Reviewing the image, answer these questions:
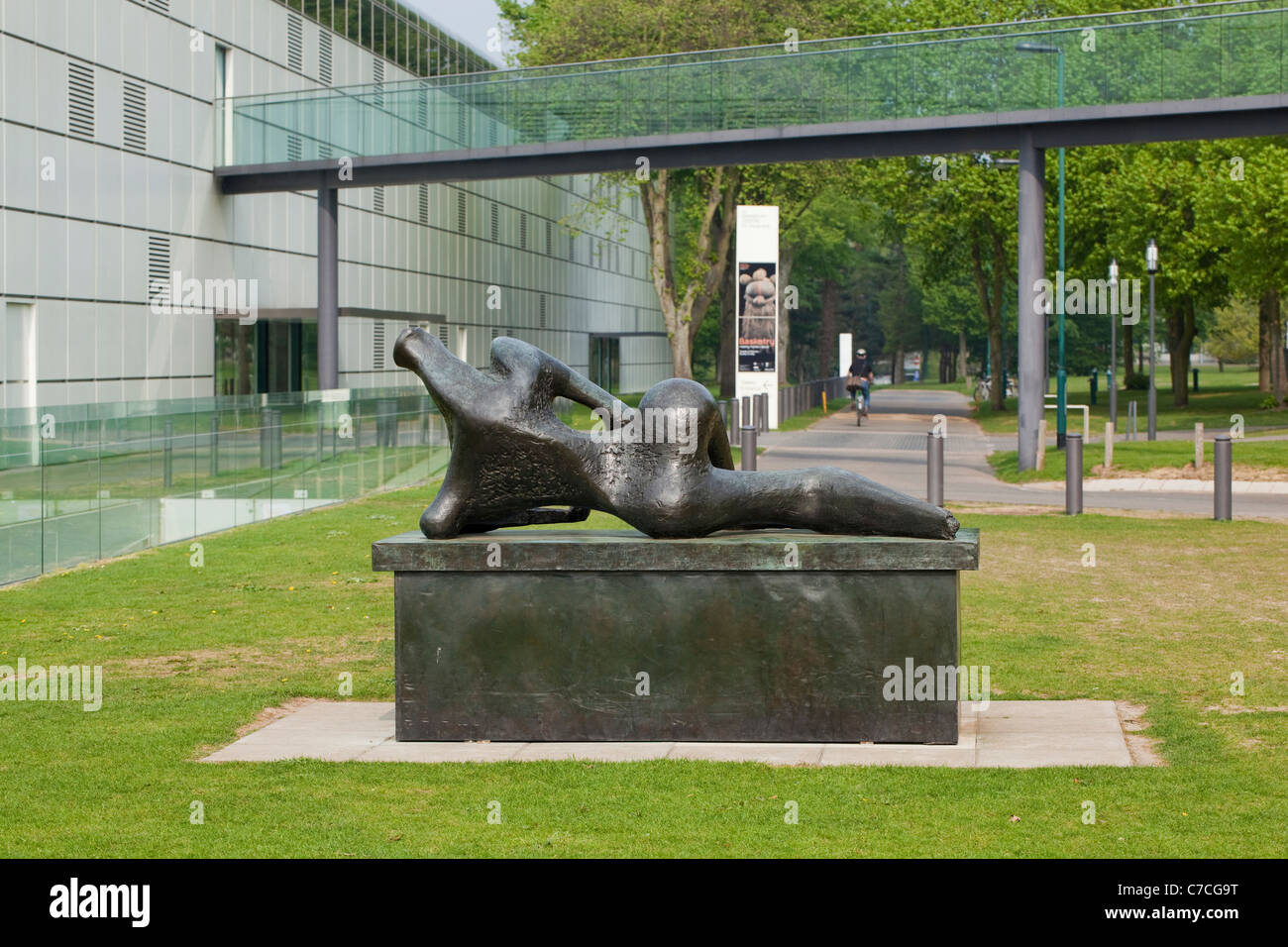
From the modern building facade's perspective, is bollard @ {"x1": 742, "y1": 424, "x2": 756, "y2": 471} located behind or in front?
in front

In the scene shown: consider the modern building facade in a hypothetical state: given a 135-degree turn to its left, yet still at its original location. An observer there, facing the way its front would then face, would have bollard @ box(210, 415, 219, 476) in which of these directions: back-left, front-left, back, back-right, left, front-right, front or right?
back

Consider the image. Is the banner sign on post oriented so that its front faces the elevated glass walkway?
yes

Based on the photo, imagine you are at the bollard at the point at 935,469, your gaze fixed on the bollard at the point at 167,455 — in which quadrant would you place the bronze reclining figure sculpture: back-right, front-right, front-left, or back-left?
front-left

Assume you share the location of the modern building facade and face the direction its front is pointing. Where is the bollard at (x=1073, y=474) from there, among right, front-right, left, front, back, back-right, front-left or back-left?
front

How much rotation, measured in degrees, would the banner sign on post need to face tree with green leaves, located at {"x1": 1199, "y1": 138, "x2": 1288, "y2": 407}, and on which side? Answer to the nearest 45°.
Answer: approximately 90° to its left

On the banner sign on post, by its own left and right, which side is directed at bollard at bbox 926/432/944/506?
front

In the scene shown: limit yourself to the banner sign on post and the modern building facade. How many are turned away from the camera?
0

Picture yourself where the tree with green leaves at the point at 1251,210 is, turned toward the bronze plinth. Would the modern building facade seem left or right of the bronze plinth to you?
right

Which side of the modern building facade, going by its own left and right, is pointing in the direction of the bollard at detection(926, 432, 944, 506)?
front

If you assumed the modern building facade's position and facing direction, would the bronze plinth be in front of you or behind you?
in front

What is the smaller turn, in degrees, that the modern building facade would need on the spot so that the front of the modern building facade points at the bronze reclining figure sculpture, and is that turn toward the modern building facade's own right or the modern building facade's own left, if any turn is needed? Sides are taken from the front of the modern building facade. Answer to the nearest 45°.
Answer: approximately 45° to the modern building facade's own right

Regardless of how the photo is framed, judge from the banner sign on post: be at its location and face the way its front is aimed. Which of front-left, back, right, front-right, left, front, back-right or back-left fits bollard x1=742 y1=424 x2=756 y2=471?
front

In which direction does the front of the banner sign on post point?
toward the camera
